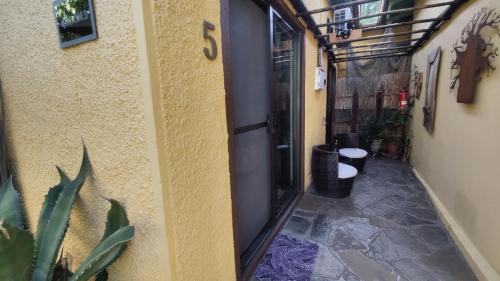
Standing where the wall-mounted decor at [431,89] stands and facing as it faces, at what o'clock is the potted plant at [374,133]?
The potted plant is roughly at 2 o'clock from the wall-mounted decor.

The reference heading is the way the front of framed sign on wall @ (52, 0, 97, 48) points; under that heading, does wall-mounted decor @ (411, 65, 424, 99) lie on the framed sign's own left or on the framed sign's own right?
on the framed sign's own left

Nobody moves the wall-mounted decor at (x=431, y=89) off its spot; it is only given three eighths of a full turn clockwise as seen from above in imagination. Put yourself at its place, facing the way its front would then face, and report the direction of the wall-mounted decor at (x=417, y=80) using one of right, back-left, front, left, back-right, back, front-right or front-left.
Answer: front-left

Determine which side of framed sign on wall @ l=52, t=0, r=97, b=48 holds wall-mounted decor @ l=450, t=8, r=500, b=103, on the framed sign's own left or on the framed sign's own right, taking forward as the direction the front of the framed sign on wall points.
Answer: on the framed sign's own left

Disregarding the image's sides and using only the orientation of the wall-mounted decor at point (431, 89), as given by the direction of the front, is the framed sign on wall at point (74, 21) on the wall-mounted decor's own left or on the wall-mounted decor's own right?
on the wall-mounted decor's own left

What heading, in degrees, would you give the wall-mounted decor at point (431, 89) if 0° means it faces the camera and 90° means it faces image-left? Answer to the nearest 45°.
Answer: approximately 90°

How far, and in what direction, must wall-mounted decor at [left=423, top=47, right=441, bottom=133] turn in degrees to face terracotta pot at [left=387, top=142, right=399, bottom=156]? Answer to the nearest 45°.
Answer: approximately 90° to its right

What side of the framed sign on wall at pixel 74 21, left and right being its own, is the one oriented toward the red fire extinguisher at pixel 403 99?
left

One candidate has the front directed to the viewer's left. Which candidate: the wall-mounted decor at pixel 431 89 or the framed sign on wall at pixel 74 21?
the wall-mounted decor

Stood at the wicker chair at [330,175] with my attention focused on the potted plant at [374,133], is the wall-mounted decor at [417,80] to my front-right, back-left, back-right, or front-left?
front-right
